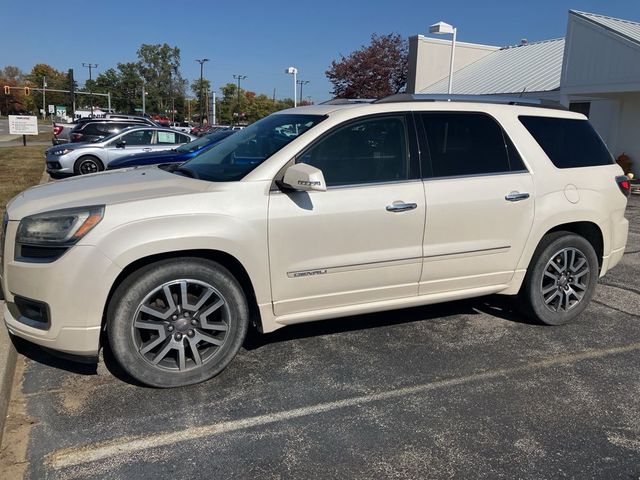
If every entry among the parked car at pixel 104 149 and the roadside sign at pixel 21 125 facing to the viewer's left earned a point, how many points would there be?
1

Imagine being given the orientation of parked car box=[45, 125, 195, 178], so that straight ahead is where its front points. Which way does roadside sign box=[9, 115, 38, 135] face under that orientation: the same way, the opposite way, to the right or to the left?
to the left

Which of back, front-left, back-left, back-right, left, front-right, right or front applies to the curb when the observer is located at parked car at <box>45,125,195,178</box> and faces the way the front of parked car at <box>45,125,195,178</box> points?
left

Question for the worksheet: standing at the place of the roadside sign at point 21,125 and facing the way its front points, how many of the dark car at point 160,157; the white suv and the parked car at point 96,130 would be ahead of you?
3

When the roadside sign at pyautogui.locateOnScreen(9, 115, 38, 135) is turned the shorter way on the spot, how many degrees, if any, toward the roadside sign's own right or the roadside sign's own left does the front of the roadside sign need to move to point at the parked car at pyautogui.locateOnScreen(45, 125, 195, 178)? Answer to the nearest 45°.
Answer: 0° — it already faces it

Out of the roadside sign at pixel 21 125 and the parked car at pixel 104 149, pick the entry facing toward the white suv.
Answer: the roadside sign

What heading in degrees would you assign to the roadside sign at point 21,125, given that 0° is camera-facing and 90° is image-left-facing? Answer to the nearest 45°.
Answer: approximately 0°

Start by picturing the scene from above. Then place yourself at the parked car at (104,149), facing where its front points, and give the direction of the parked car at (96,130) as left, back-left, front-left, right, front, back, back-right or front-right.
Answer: right

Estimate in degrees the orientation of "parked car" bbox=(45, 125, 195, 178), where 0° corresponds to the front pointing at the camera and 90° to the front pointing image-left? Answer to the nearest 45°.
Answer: approximately 90°

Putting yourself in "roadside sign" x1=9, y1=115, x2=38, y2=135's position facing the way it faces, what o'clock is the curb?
The curb is roughly at 12 o'clock from the roadside sign.

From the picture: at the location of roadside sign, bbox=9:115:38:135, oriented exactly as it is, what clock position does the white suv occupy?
The white suv is roughly at 12 o'clock from the roadside sign.
